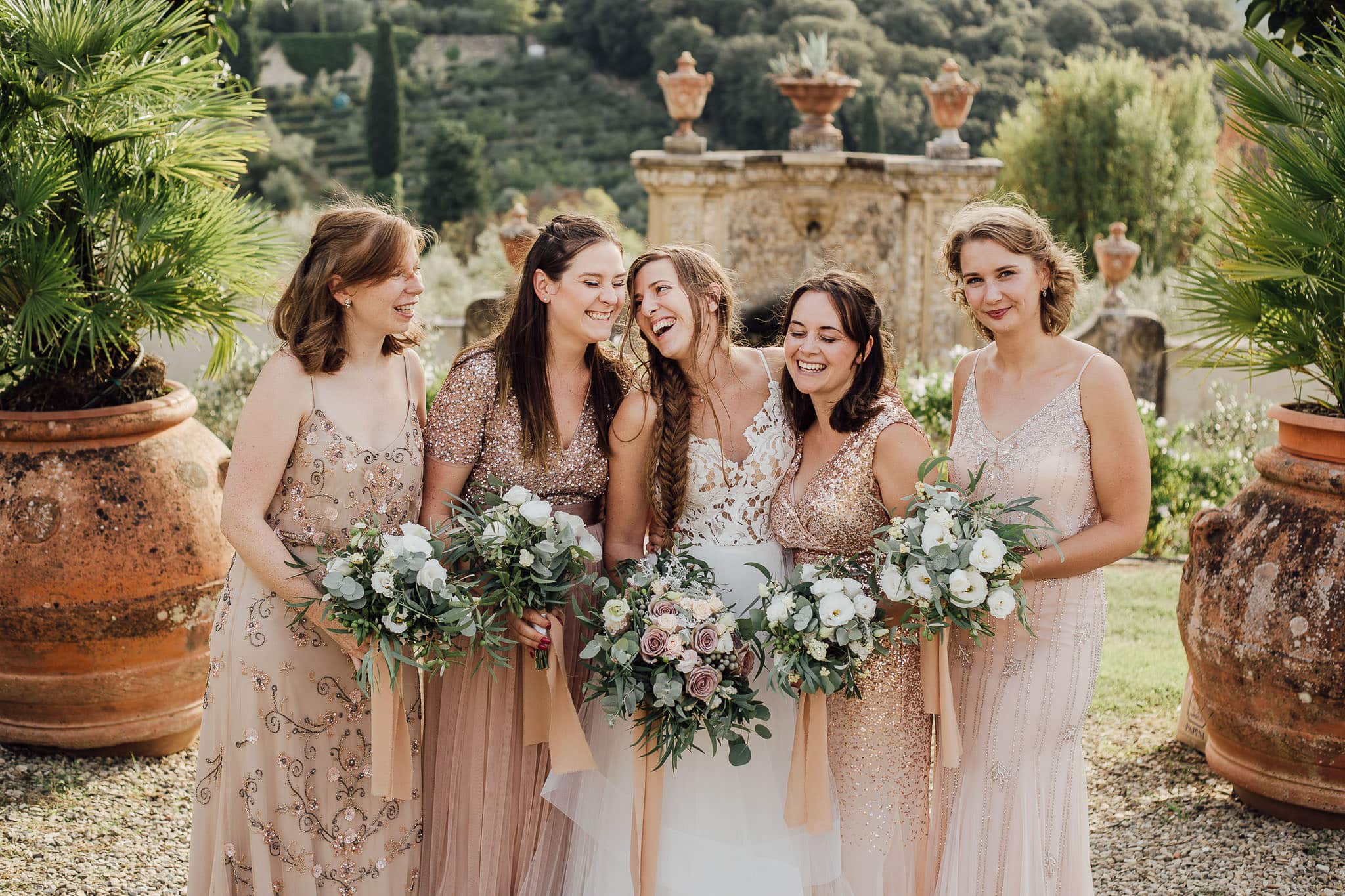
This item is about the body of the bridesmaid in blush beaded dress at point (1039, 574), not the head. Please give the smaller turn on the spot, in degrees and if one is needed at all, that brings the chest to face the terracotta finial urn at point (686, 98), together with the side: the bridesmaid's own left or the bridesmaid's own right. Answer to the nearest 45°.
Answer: approximately 135° to the bridesmaid's own right

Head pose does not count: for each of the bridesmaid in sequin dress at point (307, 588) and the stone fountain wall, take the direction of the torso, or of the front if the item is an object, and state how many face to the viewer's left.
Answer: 0

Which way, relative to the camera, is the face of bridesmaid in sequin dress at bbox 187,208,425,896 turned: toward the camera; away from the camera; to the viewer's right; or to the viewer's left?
to the viewer's right

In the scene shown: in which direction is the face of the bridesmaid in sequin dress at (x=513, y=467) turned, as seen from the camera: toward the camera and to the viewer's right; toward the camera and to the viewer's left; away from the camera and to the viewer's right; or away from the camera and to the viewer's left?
toward the camera and to the viewer's right

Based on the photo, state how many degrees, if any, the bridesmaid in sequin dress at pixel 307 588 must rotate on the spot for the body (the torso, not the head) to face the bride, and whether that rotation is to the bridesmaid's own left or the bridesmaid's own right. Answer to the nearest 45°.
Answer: approximately 45° to the bridesmaid's own left

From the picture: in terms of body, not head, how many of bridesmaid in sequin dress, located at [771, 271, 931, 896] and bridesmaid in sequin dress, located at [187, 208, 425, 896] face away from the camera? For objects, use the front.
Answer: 0

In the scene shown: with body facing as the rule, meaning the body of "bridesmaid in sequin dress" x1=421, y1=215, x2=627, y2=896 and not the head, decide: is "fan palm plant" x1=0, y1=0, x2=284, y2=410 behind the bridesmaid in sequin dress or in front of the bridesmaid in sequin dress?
behind

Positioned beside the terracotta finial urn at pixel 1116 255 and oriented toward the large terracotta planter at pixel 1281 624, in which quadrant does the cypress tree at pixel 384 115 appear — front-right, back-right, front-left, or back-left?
back-right

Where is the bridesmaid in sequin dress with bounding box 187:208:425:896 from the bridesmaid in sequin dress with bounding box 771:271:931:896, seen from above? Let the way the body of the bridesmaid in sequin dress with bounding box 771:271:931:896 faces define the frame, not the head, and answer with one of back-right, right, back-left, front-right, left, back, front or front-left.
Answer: front-right

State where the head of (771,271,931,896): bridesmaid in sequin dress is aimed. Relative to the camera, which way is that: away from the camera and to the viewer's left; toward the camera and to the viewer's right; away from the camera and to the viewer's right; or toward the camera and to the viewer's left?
toward the camera and to the viewer's left

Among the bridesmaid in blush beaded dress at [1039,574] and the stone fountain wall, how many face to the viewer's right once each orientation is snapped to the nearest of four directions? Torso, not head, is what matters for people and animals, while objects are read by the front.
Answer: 0

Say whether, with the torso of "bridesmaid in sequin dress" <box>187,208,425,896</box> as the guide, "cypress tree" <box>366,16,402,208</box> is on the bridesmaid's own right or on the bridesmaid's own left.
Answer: on the bridesmaid's own left

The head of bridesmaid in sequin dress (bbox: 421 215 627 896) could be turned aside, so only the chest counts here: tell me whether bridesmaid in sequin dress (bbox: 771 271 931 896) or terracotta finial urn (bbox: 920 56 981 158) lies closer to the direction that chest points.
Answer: the bridesmaid in sequin dress
